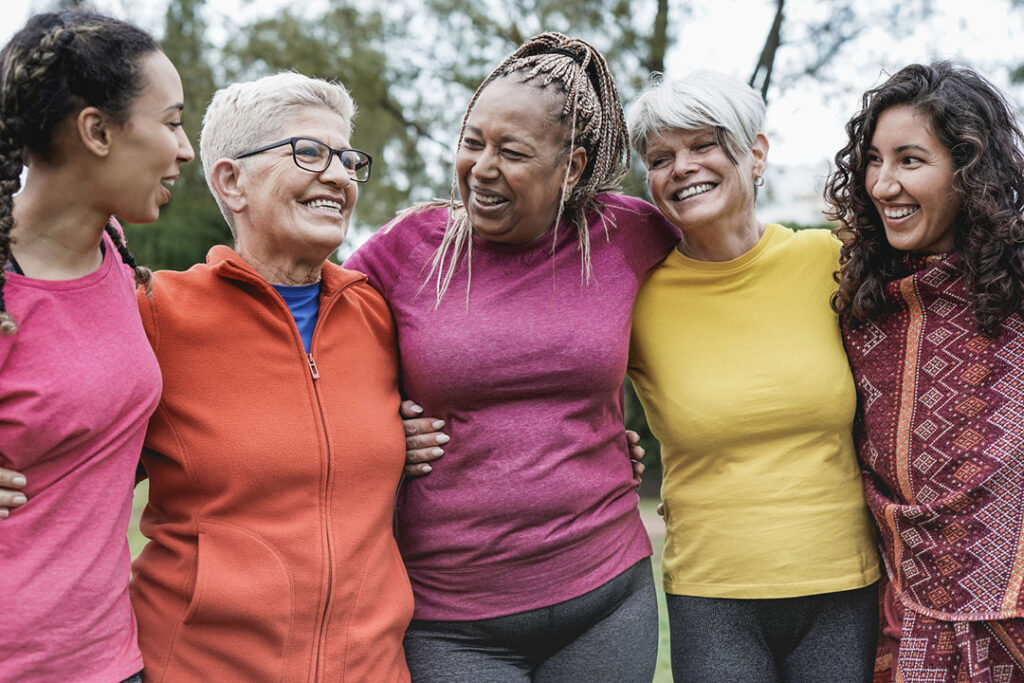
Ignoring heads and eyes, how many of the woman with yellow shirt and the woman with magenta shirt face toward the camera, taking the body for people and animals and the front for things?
2

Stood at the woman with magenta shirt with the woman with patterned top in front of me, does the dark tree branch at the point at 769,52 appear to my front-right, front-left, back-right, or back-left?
front-left

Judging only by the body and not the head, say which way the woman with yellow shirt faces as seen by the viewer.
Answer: toward the camera

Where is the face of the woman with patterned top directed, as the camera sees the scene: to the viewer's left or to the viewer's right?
to the viewer's left

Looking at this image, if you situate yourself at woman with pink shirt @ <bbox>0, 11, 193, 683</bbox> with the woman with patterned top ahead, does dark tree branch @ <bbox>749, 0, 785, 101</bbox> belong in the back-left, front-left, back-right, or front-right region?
front-left

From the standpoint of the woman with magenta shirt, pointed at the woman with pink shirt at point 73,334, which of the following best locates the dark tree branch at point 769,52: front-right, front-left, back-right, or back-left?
back-right

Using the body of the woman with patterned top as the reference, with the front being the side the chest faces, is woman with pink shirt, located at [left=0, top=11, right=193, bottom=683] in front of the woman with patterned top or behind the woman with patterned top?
in front

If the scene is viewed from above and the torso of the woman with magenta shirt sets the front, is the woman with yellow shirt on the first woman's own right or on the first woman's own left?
on the first woman's own left

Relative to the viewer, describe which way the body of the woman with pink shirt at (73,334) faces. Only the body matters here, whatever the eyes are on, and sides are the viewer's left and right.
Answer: facing the viewer and to the right of the viewer

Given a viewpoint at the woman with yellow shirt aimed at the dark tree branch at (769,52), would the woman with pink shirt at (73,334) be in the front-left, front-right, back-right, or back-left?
back-left

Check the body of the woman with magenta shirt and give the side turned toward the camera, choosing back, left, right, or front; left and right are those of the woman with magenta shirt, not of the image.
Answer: front

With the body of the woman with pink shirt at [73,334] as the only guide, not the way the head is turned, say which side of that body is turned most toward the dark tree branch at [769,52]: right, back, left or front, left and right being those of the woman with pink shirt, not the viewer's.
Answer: left

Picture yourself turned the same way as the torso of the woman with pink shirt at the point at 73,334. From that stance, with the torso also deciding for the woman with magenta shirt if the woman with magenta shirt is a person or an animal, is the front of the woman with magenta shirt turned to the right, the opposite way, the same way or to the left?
to the right

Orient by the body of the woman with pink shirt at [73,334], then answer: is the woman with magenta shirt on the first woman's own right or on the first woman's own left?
on the first woman's own left

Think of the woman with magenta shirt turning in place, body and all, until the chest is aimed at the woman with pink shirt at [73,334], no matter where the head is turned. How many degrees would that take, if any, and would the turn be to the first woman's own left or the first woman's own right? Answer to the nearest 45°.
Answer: approximately 45° to the first woman's own right

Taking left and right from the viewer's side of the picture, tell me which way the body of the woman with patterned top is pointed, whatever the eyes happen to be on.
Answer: facing the viewer and to the left of the viewer

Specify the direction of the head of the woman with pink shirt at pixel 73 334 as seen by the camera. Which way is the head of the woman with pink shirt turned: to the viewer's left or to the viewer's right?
to the viewer's right
